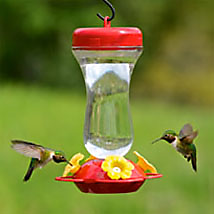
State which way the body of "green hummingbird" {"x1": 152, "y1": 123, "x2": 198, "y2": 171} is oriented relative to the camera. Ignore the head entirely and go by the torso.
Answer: to the viewer's left

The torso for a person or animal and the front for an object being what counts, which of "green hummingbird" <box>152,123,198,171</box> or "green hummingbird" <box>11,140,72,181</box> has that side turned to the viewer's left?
"green hummingbird" <box>152,123,198,171</box>

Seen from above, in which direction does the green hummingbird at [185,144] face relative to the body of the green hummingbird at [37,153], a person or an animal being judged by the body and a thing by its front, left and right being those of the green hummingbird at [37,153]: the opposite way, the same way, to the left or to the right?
the opposite way

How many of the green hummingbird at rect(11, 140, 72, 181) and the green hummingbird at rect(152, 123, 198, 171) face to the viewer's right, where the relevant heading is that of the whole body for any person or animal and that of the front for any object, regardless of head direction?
1

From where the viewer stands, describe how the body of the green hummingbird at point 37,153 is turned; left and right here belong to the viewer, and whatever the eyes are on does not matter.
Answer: facing to the right of the viewer

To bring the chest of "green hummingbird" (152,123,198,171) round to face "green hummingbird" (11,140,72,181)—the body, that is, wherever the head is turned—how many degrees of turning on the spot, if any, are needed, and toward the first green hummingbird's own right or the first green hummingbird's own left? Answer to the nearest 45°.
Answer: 0° — it already faces it

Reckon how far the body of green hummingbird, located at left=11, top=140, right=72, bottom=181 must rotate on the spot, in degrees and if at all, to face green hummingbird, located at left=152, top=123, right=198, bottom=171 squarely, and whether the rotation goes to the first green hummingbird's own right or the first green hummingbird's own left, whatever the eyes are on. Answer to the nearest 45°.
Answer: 0° — it already faces it
